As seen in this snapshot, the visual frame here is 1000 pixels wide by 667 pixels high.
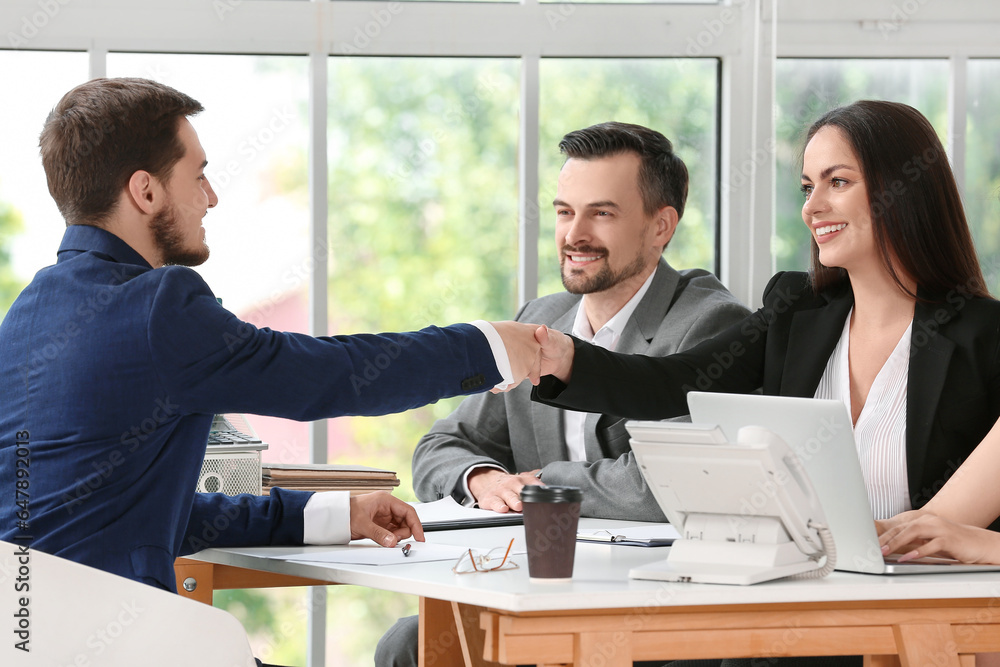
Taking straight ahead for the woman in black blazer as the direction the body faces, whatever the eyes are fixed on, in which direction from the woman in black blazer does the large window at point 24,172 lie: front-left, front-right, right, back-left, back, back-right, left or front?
front-right

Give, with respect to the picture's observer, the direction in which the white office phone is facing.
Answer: facing away from the viewer and to the right of the viewer

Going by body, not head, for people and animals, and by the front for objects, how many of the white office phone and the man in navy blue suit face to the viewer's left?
0

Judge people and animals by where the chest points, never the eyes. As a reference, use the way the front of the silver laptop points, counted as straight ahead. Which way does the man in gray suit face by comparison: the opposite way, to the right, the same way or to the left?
the opposite way

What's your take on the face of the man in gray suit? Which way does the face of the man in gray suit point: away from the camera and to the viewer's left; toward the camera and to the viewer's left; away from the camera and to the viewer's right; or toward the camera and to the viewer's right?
toward the camera and to the viewer's left

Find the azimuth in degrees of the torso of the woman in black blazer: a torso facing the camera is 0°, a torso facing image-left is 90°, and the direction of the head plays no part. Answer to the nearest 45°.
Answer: approximately 45°

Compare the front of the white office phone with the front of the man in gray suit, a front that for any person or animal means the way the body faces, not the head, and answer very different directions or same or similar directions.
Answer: very different directions

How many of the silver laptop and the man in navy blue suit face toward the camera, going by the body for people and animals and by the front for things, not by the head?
0

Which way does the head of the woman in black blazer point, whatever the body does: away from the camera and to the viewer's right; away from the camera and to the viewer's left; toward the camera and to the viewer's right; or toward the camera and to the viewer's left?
toward the camera and to the viewer's left

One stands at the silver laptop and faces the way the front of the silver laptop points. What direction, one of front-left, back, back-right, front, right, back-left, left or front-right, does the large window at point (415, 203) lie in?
left

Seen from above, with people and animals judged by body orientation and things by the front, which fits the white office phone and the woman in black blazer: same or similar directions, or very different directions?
very different directions

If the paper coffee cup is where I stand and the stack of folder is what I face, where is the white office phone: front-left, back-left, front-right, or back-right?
back-right

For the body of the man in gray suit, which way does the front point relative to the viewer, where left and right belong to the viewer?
facing the viewer and to the left of the viewer

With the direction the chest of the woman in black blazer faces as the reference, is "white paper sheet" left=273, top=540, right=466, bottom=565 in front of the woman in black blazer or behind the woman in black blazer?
in front
